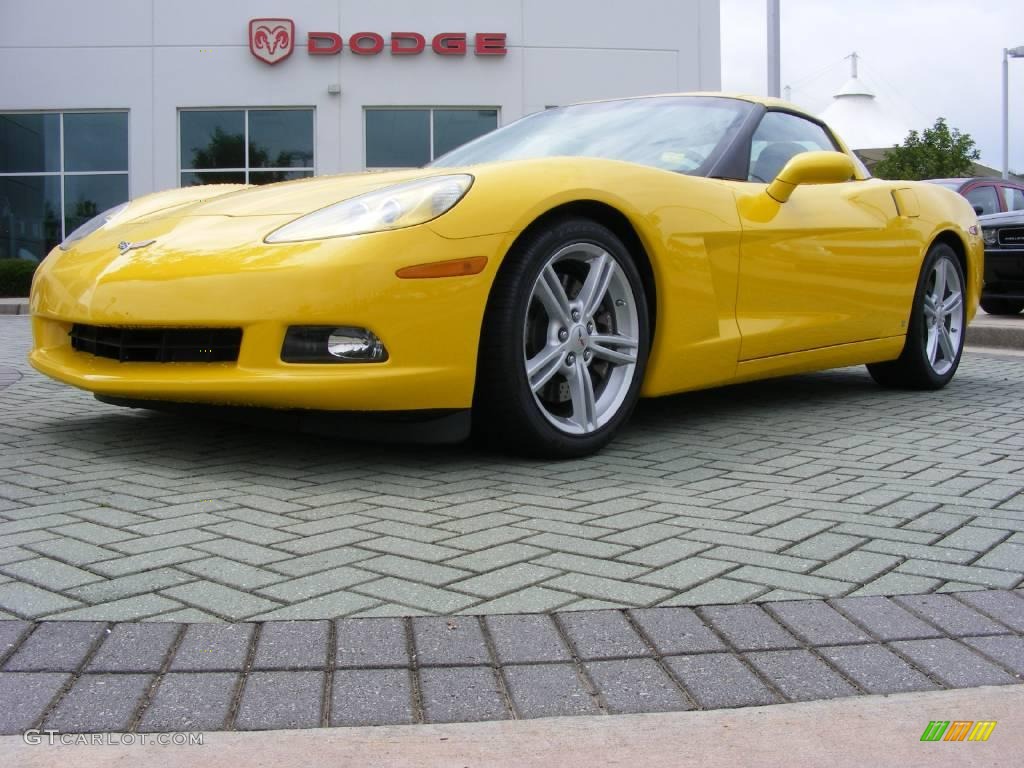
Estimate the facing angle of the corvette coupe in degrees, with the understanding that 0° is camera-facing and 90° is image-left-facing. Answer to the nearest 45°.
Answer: approximately 45°

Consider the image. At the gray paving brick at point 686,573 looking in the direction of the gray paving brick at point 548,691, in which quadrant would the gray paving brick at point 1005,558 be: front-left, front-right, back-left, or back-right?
back-left

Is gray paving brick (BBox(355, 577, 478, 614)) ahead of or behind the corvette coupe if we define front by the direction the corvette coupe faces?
ahead

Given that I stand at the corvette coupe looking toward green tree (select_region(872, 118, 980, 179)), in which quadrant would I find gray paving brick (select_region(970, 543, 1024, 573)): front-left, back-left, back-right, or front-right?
back-right

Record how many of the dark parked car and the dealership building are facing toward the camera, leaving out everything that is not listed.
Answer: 2

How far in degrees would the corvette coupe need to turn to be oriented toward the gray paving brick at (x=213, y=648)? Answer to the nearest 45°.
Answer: approximately 45° to its left

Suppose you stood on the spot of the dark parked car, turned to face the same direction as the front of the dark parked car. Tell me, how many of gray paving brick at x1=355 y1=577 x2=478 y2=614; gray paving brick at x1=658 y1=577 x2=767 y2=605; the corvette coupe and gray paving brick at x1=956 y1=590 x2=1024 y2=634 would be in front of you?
4

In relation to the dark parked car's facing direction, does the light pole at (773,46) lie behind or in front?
behind

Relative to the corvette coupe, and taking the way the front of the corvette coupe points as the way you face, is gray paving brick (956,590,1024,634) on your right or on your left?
on your left

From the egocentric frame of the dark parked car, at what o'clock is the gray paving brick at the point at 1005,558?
The gray paving brick is roughly at 12 o'clock from the dark parked car.
